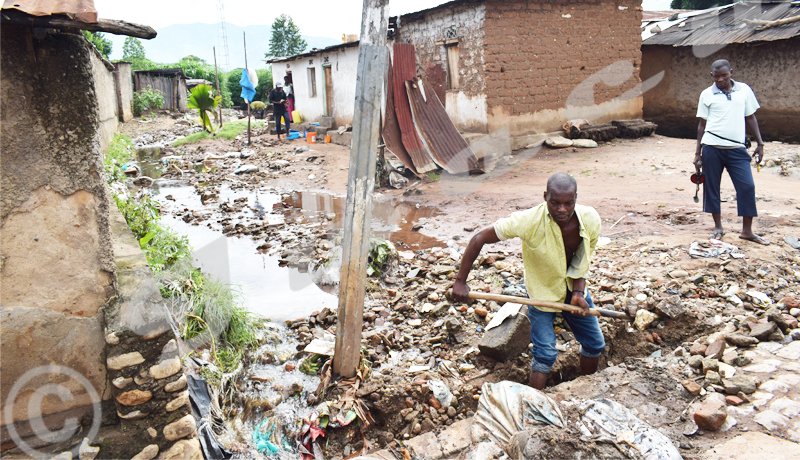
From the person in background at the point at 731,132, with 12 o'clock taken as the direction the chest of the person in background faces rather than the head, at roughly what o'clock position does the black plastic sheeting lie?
The black plastic sheeting is roughly at 1 o'clock from the person in background.

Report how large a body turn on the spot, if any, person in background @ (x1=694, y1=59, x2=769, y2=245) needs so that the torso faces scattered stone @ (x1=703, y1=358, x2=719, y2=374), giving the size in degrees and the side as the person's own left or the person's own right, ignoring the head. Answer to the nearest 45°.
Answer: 0° — they already face it

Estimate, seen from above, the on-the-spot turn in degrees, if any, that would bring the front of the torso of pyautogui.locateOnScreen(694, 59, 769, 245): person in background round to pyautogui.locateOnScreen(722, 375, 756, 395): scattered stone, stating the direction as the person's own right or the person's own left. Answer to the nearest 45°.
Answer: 0° — they already face it

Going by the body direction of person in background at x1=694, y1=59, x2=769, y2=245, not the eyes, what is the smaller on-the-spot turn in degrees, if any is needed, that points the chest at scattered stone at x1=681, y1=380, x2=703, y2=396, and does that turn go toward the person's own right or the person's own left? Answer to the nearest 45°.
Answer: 0° — they already face it

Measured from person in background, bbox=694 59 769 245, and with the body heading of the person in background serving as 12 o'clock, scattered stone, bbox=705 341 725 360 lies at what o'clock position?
The scattered stone is roughly at 12 o'clock from the person in background.

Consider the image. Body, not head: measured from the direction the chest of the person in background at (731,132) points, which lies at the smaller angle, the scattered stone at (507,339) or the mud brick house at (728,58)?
the scattered stone

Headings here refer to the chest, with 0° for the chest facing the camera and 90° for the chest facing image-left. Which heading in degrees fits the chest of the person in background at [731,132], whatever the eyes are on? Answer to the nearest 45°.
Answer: approximately 0°

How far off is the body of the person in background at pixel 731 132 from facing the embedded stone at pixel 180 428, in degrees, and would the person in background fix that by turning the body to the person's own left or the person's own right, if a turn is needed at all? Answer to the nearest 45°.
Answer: approximately 45° to the person's own right

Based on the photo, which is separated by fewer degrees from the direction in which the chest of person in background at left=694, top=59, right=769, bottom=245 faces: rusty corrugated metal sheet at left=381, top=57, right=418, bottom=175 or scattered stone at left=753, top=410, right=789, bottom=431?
the scattered stone

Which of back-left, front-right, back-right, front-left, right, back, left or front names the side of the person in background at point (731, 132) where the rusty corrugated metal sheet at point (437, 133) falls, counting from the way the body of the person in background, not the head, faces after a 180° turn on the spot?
front-left
